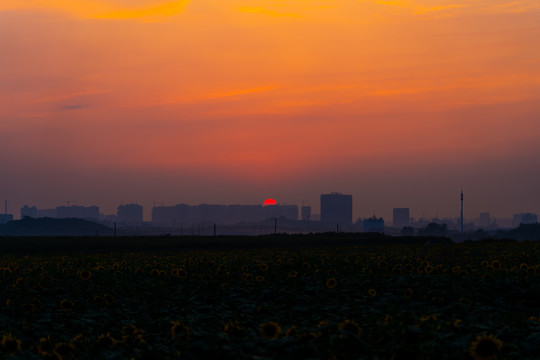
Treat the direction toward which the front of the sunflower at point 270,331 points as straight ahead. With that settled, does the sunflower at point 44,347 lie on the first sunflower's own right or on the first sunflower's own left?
on the first sunflower's own right

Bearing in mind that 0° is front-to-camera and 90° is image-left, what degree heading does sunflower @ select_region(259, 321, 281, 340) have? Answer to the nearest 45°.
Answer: approximately 0°

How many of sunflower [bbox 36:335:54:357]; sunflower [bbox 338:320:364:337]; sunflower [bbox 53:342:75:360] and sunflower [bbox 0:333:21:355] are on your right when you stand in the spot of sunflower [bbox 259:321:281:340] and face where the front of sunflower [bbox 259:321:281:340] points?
3

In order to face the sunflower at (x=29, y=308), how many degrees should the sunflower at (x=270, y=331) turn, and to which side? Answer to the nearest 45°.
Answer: approximately 135° to its right

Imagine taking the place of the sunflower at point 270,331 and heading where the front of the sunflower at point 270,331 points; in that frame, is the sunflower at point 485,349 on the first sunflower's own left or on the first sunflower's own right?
on the first sunflower's own left

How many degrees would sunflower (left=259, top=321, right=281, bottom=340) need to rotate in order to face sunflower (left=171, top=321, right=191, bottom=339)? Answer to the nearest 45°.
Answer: approximately 90° to its right

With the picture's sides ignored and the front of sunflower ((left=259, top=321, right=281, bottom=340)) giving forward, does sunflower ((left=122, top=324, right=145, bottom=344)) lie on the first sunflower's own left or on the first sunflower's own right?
on the first sunflower's own right

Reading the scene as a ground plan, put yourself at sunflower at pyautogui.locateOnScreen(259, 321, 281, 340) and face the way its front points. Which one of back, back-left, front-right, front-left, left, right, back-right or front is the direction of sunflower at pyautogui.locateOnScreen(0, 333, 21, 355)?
right

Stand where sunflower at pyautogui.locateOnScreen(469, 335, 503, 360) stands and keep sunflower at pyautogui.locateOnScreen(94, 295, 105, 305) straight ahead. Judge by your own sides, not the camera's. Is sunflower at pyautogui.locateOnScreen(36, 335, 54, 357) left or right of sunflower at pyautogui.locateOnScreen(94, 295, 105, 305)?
left

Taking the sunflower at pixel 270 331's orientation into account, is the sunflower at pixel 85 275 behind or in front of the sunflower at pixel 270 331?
behind

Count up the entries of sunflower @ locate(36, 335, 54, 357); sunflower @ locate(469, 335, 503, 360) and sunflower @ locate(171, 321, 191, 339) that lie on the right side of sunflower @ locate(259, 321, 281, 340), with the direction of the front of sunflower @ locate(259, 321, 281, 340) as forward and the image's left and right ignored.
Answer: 2

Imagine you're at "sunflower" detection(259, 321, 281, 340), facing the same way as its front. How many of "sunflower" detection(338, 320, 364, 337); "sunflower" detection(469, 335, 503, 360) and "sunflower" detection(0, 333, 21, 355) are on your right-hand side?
1
